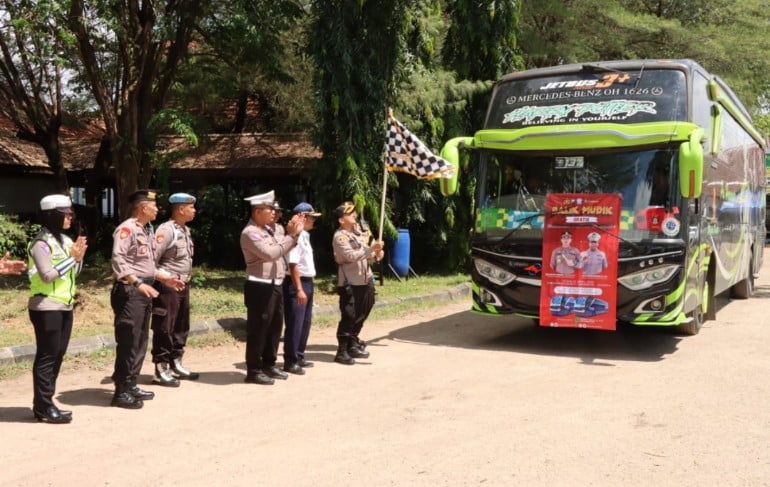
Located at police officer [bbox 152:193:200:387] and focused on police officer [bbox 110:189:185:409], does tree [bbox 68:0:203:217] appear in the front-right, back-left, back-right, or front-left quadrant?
back-right

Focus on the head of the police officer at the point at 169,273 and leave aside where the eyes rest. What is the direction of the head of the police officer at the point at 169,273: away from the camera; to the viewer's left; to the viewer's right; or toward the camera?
to the viewer's right

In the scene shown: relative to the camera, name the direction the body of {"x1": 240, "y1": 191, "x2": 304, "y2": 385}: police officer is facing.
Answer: to the viewer's right

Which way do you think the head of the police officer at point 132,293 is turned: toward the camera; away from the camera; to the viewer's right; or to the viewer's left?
to the viewer's right

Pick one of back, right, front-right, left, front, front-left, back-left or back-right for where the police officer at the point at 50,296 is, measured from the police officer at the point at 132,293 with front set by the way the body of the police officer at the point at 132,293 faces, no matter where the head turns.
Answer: back-right

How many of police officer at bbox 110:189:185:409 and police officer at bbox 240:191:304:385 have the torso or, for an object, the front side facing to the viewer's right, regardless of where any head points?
2

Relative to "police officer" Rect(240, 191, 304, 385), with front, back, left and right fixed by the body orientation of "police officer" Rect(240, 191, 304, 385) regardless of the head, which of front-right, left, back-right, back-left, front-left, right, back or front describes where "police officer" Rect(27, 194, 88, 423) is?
back-right

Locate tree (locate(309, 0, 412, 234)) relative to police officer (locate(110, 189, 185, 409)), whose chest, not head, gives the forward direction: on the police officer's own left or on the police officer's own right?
on the police officer's own left

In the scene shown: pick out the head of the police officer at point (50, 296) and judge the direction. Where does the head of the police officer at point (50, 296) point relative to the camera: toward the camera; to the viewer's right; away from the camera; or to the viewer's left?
to the viewer's right

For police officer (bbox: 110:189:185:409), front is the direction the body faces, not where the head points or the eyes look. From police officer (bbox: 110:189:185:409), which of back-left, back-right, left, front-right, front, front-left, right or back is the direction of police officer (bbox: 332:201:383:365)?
front-left

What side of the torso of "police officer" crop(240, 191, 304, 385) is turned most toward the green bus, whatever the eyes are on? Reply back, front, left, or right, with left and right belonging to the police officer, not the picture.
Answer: front

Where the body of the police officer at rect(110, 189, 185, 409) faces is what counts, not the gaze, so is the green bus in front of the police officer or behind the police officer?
in front

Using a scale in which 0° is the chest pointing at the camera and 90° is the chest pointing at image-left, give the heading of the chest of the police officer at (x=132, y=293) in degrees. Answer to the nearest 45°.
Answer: approximately 270°

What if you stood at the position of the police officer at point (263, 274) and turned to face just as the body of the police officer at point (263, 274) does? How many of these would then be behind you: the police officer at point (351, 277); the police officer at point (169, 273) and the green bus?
1
